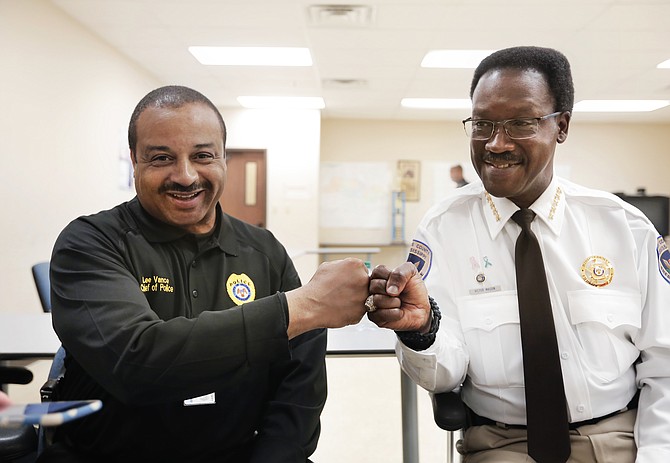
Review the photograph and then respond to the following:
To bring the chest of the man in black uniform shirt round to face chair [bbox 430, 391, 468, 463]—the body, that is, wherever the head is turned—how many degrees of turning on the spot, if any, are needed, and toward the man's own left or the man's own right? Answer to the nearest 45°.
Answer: approximately 90° to the man's own left

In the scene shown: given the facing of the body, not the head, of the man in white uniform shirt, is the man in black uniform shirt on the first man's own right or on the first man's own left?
on the first man's own right

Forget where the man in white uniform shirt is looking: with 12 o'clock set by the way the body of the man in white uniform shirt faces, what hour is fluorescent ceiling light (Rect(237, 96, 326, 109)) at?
The fluorescent ceiling light is roughly at 5 o'clock from the man in white uniform shirt.

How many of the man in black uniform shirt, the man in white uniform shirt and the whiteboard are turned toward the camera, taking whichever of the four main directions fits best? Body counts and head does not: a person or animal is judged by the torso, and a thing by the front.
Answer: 3

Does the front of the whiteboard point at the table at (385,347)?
yes

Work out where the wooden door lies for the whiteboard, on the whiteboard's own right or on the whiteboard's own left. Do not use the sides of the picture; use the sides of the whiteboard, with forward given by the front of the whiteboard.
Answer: on the whiteboard's own right

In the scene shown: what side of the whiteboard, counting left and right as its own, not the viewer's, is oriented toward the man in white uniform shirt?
front

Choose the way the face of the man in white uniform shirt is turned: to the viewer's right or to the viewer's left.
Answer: to the viewer's left

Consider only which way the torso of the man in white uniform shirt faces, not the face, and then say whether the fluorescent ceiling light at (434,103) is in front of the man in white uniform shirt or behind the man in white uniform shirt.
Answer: behind
